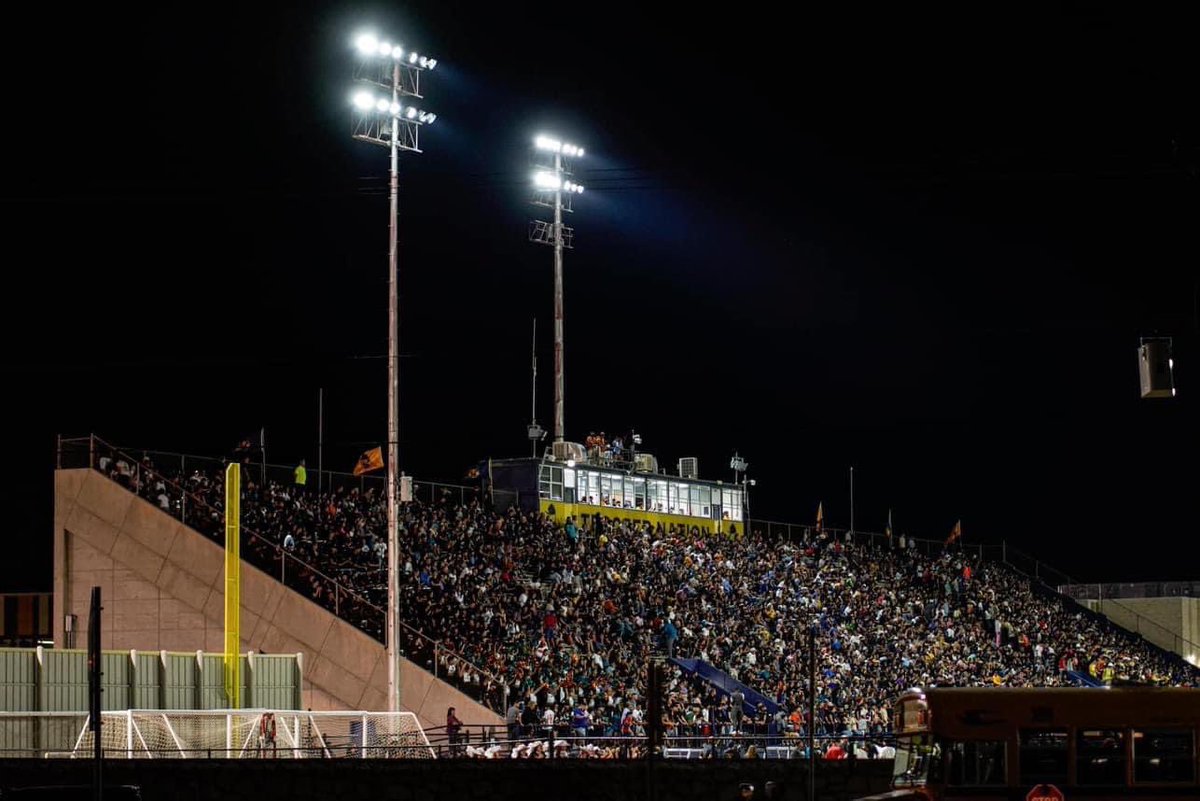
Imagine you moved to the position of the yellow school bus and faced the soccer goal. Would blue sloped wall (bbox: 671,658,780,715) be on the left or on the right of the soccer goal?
right

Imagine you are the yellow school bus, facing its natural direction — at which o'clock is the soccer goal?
The soccer goal is roughly at 1 o'clock from the yellow school bus.

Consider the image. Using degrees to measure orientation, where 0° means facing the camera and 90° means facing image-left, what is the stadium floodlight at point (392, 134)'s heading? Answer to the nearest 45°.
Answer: approximately 315°

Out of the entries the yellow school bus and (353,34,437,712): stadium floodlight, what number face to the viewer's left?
1

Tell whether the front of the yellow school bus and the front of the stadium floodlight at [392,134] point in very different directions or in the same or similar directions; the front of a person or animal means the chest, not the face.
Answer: very different directions

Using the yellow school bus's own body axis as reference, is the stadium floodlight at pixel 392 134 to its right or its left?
on its right

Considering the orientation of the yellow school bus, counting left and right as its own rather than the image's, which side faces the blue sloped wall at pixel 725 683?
right

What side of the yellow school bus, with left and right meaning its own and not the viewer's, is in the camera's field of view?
left
